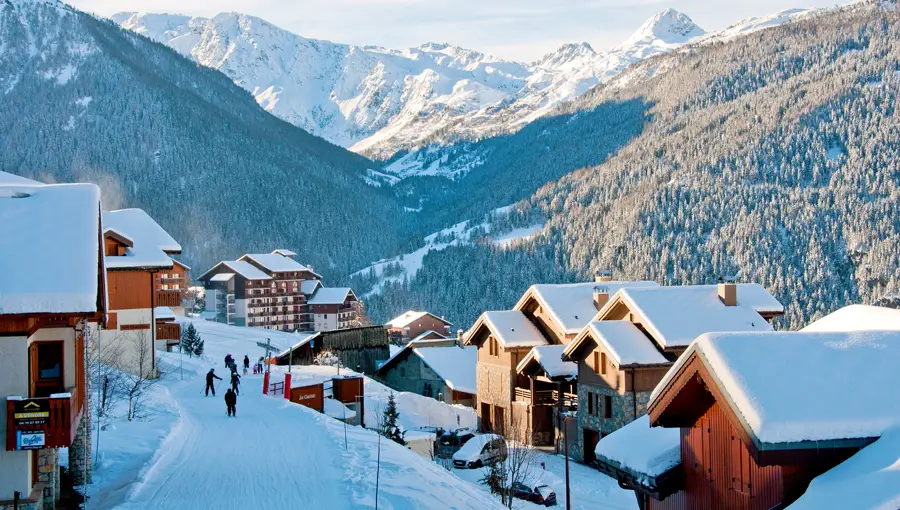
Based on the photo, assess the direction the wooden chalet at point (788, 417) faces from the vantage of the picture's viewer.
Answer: facing the viewer and to the left of the viewer

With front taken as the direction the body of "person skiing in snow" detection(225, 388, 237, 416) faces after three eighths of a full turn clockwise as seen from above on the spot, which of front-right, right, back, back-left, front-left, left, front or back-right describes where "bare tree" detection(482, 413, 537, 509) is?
front-left

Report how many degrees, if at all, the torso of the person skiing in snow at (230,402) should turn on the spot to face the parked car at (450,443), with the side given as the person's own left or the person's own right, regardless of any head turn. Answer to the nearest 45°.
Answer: approximately 45° to the person's own right

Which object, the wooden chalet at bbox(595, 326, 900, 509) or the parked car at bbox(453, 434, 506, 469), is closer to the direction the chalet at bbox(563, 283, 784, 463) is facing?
the parked car

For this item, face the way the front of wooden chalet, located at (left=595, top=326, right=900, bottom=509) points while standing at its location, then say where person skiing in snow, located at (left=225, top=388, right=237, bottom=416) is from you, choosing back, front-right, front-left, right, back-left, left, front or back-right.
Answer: right

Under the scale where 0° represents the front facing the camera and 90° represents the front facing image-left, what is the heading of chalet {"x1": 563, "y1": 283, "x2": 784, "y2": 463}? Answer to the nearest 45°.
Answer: approximately 45°

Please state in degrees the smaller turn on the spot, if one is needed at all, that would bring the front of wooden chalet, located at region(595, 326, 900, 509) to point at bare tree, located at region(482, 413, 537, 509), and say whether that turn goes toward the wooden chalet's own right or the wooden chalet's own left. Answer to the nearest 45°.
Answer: approximately 90° to the wooden chalet's own right

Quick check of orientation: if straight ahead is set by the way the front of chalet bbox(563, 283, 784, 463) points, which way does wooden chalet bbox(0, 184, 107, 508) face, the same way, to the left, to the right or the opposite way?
to the left

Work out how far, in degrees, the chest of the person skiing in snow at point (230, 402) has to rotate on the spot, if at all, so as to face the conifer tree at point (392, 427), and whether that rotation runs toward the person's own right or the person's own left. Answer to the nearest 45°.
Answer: approximately 45° to the person's own right

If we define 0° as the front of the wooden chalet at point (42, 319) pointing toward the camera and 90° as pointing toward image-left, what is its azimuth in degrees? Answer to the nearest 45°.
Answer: approximately 0°

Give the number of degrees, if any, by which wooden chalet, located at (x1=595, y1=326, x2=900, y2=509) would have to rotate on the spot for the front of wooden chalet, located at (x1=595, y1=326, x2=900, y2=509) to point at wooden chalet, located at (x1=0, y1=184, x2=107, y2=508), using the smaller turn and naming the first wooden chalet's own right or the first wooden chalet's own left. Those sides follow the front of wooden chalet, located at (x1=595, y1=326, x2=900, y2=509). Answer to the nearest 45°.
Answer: approximately 45° to the first wooden chalet's own right

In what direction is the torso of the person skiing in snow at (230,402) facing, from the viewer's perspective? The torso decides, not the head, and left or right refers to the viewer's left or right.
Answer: facing away from the viewer

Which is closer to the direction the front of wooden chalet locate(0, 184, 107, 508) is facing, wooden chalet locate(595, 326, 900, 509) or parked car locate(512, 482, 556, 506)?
the wooden chalet

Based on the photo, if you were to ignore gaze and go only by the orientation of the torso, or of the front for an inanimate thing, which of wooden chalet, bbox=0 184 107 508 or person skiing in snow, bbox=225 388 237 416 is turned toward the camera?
the wooden chalet
